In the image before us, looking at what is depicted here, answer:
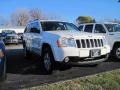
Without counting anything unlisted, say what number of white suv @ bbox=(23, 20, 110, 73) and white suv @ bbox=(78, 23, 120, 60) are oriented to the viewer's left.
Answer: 0

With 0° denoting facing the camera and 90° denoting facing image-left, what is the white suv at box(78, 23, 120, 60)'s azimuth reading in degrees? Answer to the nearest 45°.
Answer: approximately 315°

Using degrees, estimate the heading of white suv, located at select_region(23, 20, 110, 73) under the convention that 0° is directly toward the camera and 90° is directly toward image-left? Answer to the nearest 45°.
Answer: approximately 315°

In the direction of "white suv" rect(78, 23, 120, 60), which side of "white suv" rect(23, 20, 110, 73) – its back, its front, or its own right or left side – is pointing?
left

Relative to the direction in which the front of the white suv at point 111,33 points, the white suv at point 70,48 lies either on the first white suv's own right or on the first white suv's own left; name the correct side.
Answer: on the first white suv's own right
